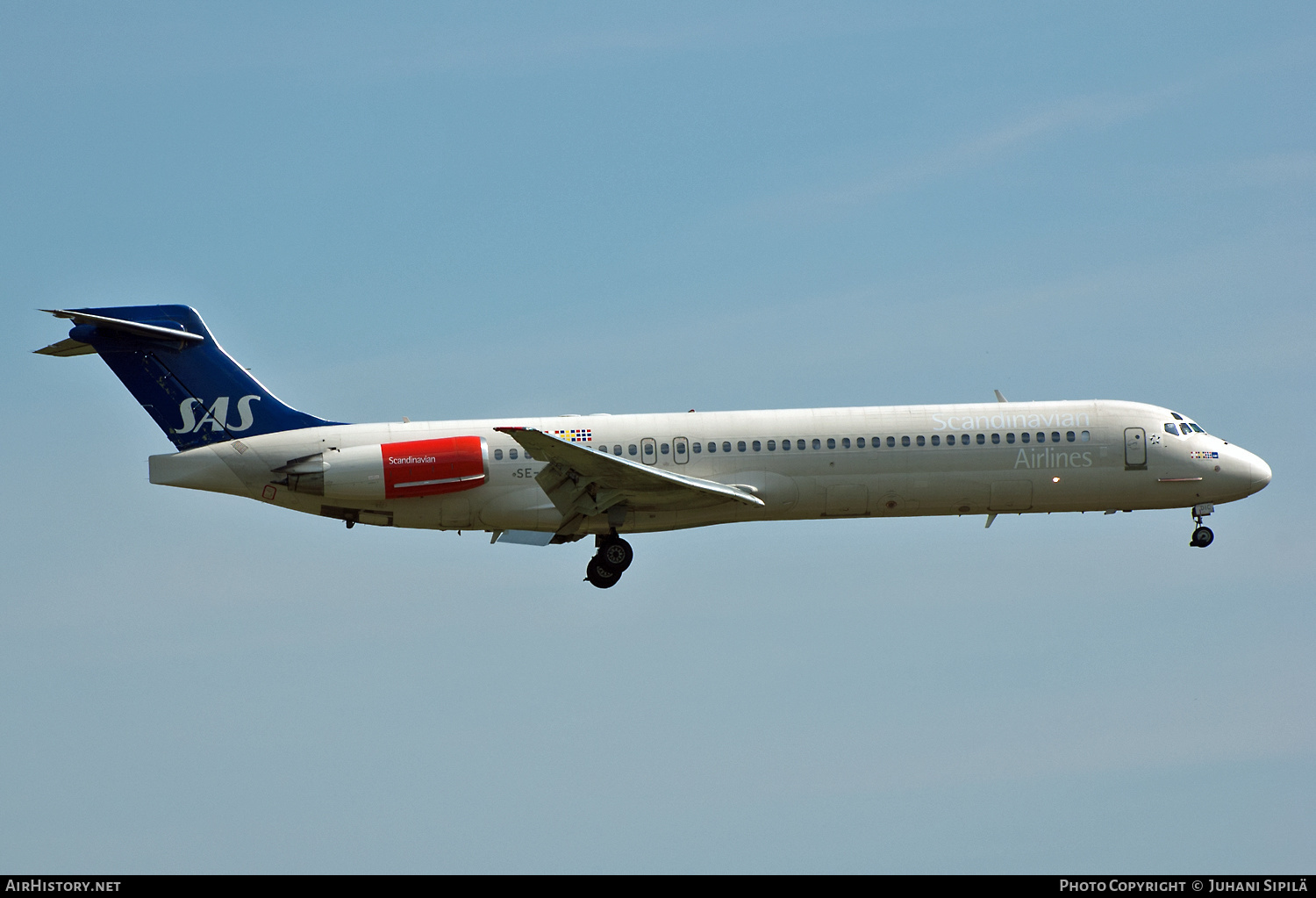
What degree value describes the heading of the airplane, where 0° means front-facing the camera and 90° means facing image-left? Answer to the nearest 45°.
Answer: approximately 270°
